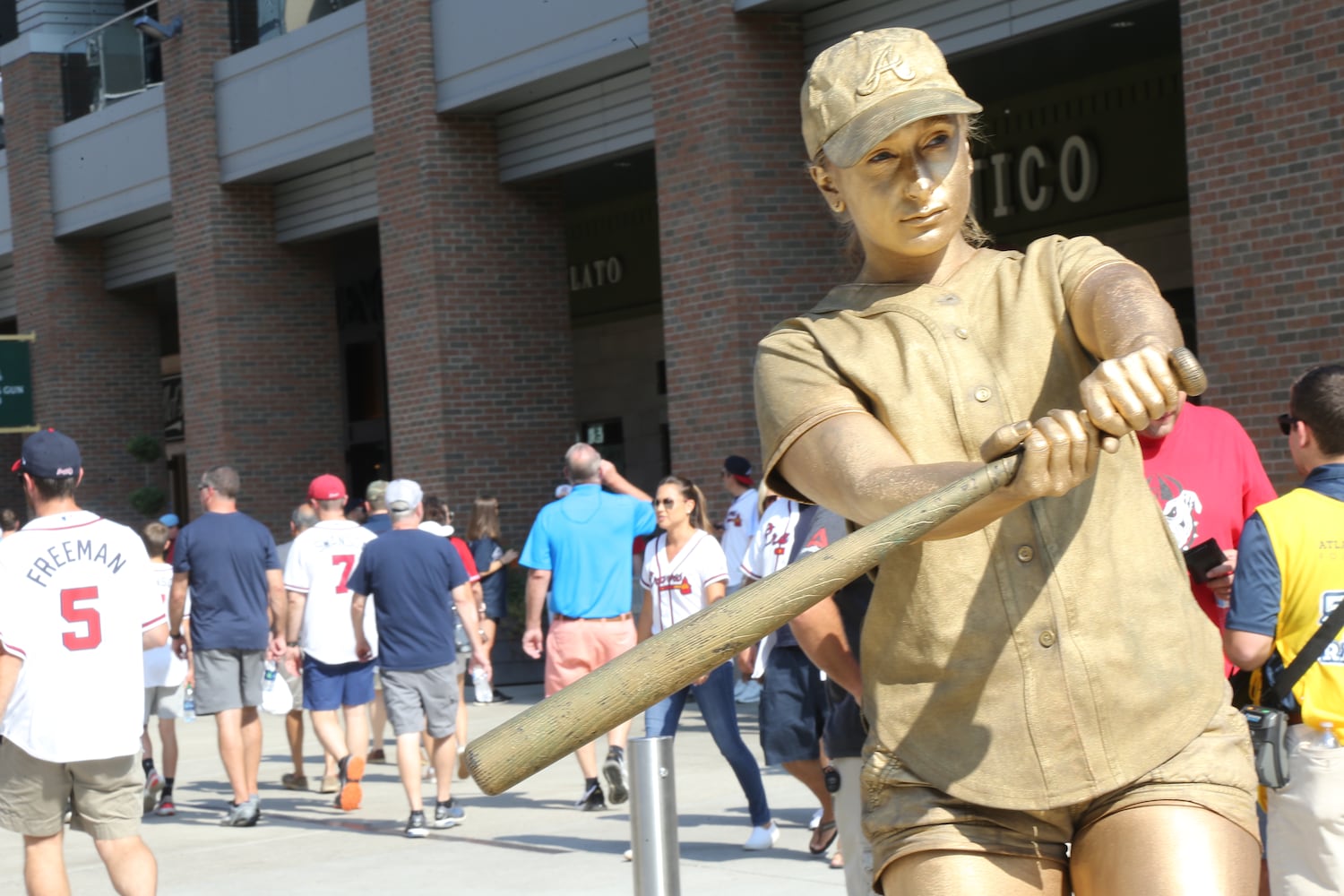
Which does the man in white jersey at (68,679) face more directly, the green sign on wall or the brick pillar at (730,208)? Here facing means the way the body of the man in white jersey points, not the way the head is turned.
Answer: the green sign on wall

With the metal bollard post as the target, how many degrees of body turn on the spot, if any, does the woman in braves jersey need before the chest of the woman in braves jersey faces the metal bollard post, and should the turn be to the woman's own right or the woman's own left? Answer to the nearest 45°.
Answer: approximately 45° to the woman's own left

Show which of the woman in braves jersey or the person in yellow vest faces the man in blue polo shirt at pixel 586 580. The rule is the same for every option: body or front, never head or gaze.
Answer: the person in yellow vest

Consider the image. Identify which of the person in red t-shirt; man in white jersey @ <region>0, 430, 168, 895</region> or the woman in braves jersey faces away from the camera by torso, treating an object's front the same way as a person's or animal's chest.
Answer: the man in white jersey

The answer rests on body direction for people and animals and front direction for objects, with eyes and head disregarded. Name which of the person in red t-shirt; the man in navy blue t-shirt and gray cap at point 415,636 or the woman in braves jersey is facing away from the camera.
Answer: the man in navy blue t-shirt and gray cap

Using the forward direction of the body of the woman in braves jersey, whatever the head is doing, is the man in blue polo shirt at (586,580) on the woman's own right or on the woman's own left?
on the woman's own right

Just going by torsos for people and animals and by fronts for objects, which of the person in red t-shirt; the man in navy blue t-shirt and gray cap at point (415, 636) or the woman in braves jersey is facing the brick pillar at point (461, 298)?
the man in navy blue t-shirt and gray cap

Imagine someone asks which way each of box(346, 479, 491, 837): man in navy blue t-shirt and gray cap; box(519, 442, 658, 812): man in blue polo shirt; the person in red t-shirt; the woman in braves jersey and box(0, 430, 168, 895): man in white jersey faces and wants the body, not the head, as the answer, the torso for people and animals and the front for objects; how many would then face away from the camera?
3

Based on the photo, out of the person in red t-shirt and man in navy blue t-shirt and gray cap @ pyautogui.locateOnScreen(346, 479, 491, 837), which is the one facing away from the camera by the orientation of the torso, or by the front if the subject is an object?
the man in navy blue t-shirt and gray cap

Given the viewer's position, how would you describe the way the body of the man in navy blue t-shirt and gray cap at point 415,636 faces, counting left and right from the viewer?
facing away from the viewer

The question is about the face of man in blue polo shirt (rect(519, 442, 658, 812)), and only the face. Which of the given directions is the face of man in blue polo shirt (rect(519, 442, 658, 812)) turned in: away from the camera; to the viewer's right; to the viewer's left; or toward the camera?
away from the camera

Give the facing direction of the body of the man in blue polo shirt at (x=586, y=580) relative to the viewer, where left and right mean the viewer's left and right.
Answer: facing away from the viewer

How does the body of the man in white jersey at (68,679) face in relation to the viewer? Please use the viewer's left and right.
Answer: facing away from the viewer
